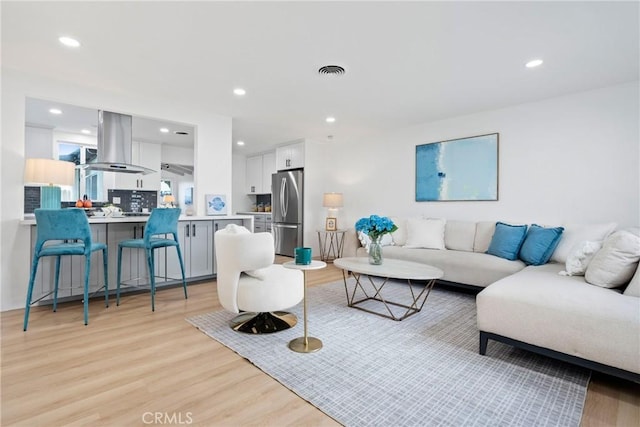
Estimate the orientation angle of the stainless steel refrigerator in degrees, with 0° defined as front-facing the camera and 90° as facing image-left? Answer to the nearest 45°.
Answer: approximately 45°

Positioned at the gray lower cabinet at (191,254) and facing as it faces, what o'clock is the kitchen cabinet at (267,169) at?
The kitchen cabinet is roughly at 7 o'clock from the gray lower cabinet.

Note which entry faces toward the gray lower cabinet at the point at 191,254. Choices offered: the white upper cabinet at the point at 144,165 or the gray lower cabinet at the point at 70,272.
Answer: the white upper cabinet

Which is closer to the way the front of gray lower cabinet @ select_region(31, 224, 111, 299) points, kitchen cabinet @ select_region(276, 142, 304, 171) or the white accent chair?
the white accent chair

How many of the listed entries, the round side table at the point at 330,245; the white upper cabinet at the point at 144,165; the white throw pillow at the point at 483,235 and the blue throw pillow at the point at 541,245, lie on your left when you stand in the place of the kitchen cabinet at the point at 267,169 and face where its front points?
3

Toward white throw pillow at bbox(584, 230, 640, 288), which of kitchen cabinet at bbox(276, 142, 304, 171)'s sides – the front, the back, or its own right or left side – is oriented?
left

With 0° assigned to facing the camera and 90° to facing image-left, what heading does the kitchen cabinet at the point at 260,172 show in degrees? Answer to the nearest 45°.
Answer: approximately 45°

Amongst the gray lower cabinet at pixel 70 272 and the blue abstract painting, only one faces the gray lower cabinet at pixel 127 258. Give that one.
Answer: the blue abstract painting

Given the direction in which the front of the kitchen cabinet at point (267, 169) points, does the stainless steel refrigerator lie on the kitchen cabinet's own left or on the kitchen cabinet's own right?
on the kitchen cabinet's own left
